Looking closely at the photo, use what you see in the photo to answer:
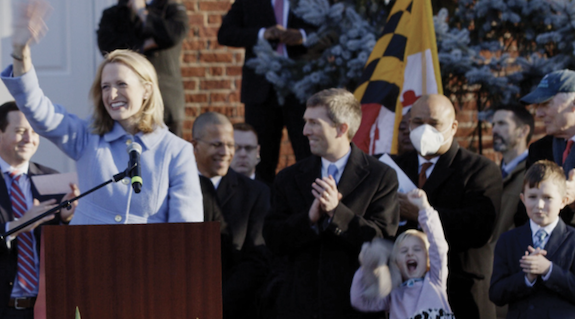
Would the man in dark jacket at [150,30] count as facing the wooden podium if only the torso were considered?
yes

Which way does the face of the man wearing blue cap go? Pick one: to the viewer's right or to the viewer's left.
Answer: to the viewer's left

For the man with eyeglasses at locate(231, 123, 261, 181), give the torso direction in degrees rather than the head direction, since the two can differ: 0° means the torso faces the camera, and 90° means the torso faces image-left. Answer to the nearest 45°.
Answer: approximately 45°

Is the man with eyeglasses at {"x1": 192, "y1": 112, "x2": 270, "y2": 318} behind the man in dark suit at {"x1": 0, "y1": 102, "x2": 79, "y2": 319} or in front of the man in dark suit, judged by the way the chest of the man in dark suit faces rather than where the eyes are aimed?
in front
